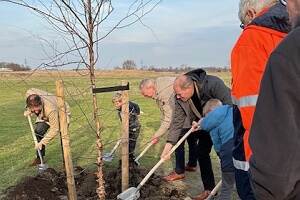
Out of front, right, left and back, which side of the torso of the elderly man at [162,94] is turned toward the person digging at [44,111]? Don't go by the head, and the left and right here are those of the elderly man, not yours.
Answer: front

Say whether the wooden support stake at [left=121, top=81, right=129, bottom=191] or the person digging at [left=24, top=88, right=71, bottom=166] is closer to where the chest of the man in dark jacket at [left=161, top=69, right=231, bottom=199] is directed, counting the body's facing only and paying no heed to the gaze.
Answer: the wooden support stake

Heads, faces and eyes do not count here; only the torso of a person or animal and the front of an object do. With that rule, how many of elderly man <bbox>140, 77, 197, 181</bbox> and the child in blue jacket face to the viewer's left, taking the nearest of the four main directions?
2

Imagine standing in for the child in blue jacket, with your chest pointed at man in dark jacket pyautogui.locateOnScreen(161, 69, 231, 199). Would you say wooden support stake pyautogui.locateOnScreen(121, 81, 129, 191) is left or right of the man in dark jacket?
left

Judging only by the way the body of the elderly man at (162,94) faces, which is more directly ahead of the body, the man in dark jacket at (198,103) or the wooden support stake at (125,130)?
the wooden support stake

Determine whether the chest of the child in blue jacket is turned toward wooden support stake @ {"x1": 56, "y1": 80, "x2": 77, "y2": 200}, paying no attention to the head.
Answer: yes

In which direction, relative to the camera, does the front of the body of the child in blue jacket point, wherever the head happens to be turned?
to the viewer's left

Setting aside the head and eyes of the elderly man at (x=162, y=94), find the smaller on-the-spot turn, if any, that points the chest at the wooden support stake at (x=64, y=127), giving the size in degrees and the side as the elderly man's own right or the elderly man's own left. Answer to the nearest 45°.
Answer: approximately 45° to the elderly man's own left

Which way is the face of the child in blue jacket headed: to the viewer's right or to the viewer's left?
to the viewer's left

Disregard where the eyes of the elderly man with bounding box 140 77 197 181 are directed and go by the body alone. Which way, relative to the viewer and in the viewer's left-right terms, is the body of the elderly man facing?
facing to the left of the viewer
